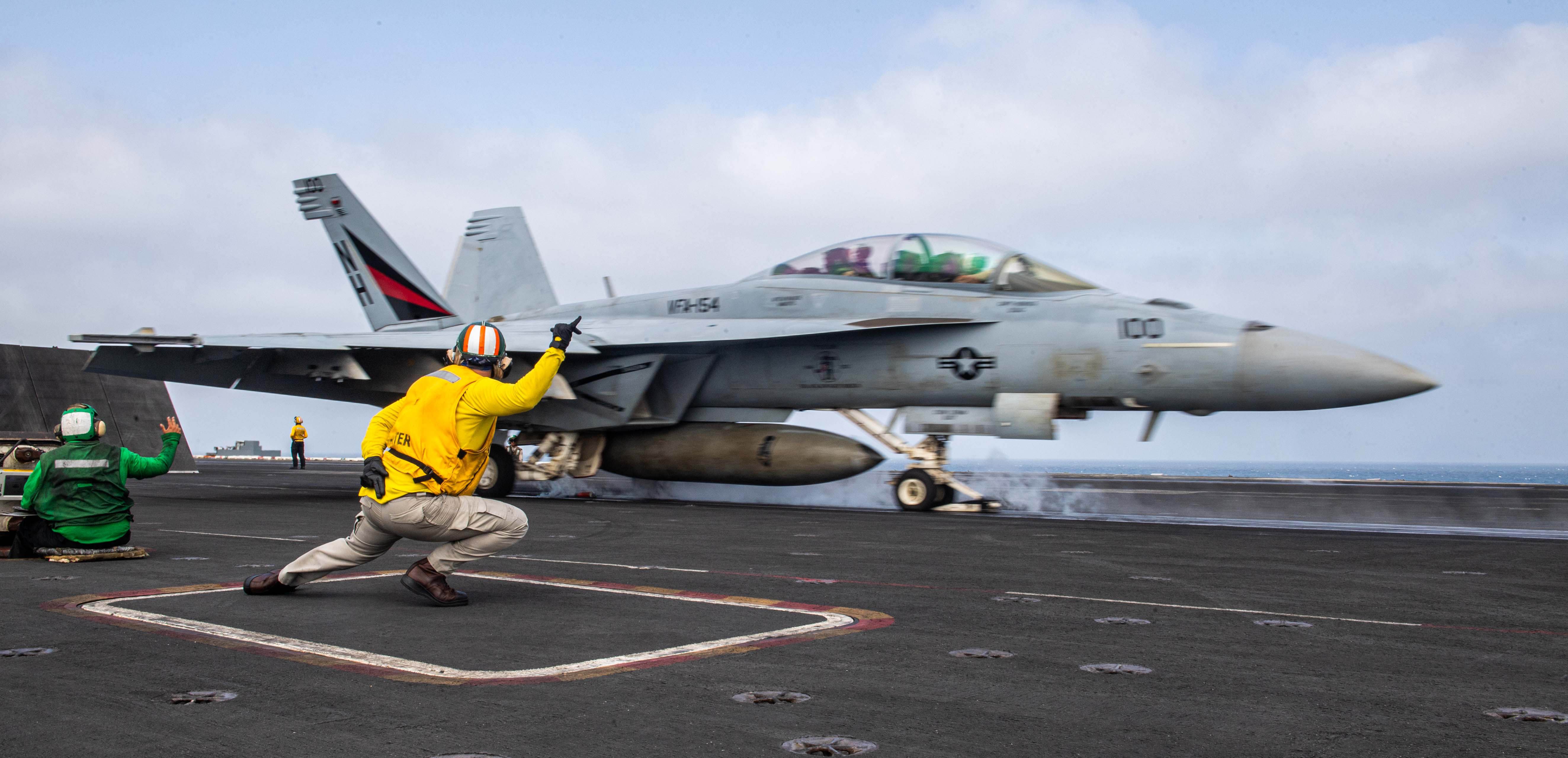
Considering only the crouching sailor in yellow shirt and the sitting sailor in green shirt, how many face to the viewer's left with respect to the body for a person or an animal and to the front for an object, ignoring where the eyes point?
0

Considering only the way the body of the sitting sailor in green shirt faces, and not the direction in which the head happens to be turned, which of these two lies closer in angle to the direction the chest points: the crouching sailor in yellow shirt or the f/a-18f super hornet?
the f/a-18f super hornet

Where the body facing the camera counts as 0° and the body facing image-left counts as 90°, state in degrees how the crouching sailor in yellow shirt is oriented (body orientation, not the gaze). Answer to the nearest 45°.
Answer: approximately 225°

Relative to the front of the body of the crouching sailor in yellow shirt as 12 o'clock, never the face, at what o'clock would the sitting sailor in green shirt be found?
The sitting sailor in green shirt is roughly at 9 o'clock from the crouching sailor in yellow shirt.

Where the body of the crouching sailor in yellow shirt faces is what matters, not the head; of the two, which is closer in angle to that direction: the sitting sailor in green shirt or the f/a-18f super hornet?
the f/a-18f super hornet

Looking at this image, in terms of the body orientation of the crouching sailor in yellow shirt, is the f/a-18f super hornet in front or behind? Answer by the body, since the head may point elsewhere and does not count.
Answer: in front

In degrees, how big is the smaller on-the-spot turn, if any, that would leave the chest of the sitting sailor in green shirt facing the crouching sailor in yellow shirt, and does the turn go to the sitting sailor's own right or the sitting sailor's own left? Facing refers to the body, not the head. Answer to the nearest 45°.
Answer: approximately 135° to the sitting sailor's own right

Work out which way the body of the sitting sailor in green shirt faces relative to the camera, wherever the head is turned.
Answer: away from the camera
